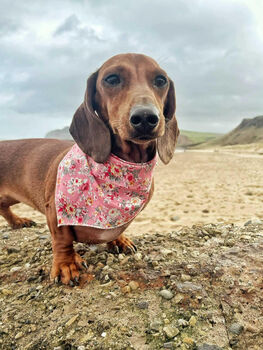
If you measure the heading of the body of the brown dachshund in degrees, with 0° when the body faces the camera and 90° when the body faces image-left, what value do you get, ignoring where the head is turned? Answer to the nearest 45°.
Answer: approximately 315°

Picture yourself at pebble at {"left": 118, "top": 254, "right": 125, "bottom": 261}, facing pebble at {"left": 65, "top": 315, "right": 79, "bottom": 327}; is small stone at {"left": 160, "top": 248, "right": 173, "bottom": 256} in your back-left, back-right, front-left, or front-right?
back-left

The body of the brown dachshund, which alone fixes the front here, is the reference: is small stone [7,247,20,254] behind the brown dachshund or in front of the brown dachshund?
behind
